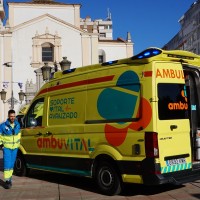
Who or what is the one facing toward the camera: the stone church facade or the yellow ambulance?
the stone church facade

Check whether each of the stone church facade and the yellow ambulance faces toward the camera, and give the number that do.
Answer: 1

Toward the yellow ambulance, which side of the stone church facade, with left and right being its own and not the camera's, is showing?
front

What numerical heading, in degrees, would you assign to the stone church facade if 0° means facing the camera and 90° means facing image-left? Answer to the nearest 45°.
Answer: approximately 0°

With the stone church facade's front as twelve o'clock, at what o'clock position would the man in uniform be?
The man in uniform is roughly at 12 o'clock from the stone church facade.
